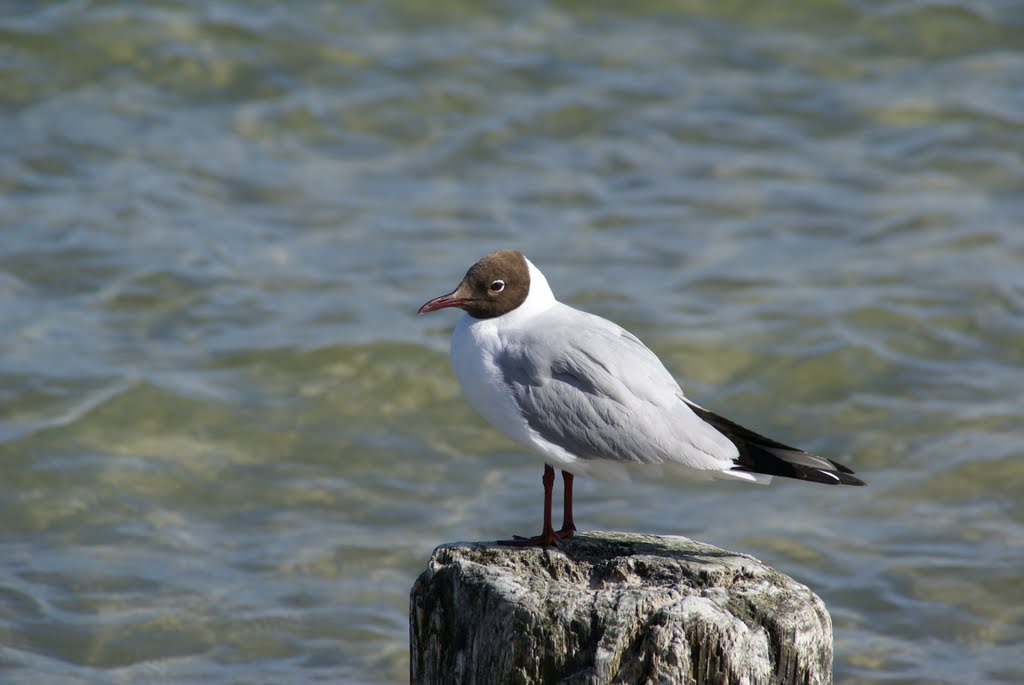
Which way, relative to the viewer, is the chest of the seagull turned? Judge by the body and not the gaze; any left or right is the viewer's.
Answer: facing to the left of the viewer
